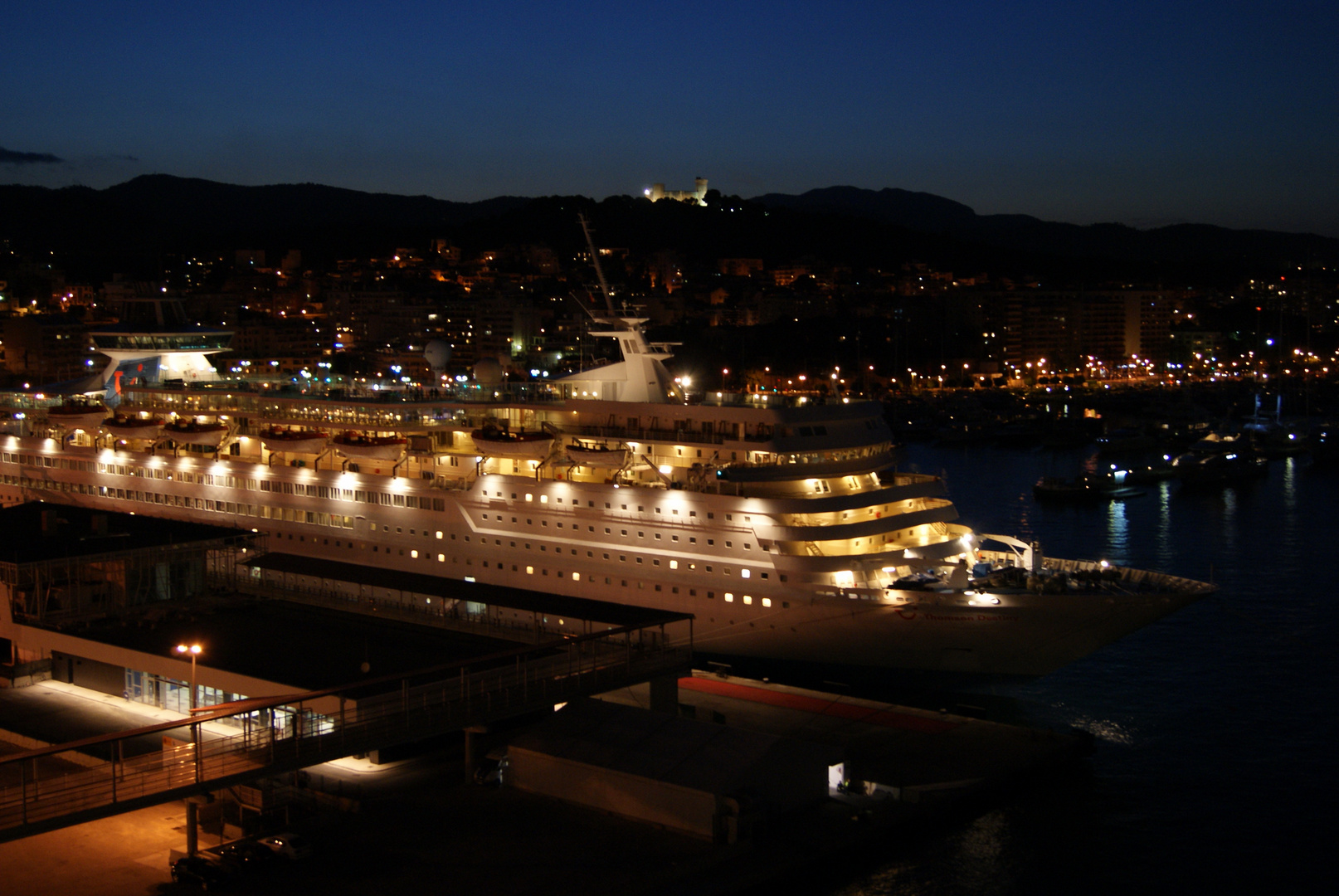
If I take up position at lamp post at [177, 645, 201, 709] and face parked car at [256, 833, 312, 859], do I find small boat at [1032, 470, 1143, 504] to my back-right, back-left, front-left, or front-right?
back-left

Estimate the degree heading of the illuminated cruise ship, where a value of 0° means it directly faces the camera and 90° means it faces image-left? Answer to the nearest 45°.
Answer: approximately 315°

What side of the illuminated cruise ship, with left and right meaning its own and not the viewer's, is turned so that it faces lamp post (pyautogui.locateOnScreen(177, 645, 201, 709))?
right

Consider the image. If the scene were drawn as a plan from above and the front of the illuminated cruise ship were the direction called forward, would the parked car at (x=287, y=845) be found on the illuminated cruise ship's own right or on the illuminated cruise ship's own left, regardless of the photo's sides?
on the illuminated cruise ship's own right

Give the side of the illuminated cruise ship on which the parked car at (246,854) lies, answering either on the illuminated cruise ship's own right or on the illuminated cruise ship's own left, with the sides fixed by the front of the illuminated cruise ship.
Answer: on the illuminated cruise ship's own right

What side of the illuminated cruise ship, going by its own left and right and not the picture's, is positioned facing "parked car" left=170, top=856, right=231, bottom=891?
right
